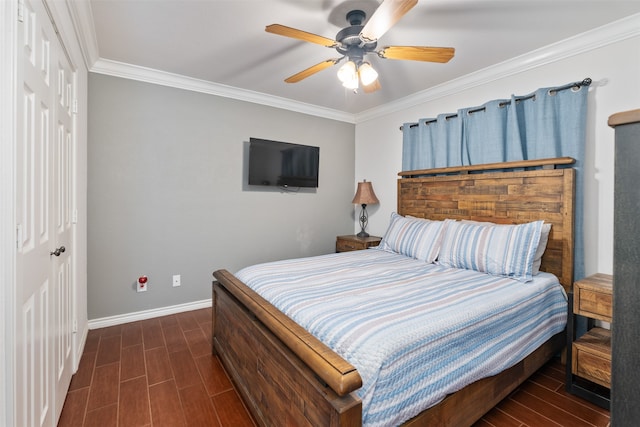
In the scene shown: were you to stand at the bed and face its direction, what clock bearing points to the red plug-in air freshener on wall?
The red plug-in air freshener on wall is roughly at 2 o'clock from the bed.

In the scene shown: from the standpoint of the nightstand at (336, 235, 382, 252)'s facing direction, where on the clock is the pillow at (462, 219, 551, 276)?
The pillow is roughly at 9 o'clock from the nightstand.

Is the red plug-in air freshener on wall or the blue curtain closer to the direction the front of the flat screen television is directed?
the blue curtain

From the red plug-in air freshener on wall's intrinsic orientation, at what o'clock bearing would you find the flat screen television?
The flat screen television is roughly at 9 o'clock from the red plug-in air freshener on wall.

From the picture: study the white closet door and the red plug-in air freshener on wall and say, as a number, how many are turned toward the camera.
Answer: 1

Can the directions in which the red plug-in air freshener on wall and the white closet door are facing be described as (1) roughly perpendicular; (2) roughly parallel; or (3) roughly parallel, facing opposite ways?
roughly perpendicular

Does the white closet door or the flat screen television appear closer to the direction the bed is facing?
the white closet door

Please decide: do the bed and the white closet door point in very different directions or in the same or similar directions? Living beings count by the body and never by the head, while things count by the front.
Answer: very different directions

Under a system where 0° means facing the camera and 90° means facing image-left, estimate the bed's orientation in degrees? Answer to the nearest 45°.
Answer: approximately 45°

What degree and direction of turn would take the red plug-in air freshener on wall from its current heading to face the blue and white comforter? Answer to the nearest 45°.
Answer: approximately 45° to its left

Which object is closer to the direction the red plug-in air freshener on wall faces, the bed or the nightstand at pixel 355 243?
the bed
